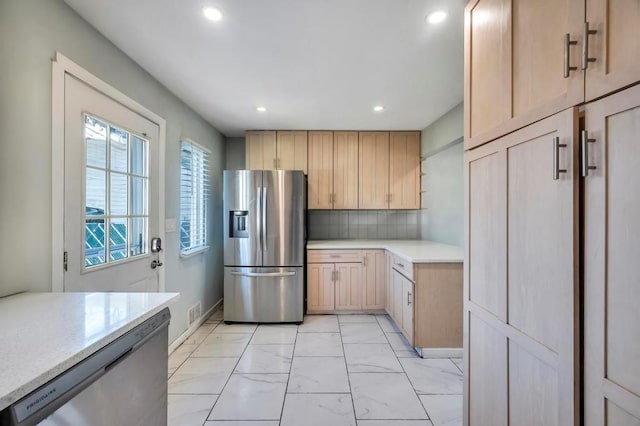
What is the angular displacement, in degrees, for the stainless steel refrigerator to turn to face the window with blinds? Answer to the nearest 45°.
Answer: approximately 90° to its right

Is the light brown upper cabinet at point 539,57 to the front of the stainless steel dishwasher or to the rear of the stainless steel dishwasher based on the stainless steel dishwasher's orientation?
to the front

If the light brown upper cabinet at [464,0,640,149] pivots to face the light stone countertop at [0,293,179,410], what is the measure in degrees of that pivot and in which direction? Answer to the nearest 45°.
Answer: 0° — it already faces it

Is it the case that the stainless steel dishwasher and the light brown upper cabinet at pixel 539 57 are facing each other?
yes

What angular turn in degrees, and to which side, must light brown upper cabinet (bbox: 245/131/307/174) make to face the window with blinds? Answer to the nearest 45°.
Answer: approximately 45° to its right

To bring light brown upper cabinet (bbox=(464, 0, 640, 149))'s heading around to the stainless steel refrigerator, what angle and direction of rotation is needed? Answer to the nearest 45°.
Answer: approximately 45° to its right

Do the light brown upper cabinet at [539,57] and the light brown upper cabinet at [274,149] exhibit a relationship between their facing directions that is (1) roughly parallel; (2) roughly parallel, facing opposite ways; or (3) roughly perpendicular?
roughly perpendicular

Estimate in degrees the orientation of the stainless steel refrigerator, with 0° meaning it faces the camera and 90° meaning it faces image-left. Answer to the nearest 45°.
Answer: approximately 0°

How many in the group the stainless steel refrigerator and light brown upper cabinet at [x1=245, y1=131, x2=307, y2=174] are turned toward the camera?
2

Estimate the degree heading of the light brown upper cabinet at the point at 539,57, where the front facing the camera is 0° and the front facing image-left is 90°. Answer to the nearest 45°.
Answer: approximately 45°

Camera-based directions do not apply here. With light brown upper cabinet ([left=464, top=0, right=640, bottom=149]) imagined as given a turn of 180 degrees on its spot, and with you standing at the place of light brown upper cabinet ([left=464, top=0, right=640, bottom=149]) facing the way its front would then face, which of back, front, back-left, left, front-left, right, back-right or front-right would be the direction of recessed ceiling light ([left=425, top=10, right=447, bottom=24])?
left

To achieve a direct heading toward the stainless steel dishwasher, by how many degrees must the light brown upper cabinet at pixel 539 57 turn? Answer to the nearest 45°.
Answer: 0° — it already faces it

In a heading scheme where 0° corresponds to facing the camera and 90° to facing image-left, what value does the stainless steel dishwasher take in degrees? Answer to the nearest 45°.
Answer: approximately 315°

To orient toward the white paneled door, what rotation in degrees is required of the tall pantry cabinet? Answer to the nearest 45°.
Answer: approximately 45° to its right

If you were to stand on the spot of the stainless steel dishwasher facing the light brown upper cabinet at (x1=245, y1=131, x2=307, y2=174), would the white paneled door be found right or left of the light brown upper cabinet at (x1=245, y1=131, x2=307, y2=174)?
left

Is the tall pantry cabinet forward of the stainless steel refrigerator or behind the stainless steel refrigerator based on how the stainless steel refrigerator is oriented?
forward

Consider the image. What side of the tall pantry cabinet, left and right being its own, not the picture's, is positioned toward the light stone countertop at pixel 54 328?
front
